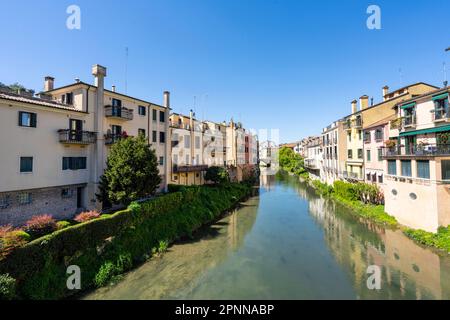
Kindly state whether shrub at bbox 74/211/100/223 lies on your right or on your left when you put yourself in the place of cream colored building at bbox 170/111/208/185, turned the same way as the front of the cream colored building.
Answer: on your right

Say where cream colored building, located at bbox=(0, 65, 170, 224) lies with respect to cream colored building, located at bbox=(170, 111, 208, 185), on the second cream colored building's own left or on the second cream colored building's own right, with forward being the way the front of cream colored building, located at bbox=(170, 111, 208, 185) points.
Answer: on the second cream colored building's own right

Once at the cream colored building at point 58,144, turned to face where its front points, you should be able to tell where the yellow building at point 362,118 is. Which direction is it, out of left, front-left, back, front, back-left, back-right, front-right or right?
front-left

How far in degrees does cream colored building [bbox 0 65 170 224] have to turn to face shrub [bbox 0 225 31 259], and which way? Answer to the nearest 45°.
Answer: approximately 45° to its right

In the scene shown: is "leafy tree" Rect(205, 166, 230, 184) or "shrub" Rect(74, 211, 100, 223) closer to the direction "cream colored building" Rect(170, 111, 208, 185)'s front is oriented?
the leafy tree

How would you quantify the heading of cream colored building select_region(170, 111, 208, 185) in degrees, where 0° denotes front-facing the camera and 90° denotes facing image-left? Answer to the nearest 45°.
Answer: approximately 315°

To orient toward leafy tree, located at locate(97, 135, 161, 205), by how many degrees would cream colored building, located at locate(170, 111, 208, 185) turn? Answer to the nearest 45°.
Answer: approximately 45° to its right

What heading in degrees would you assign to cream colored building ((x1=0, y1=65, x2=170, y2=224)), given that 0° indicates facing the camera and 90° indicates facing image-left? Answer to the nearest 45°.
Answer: approximately 315°

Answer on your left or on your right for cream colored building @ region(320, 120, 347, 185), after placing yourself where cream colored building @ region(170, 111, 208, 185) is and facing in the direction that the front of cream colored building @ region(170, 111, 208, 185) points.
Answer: on your left

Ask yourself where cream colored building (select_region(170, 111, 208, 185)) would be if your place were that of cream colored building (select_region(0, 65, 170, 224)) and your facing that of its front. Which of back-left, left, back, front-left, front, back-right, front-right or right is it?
left

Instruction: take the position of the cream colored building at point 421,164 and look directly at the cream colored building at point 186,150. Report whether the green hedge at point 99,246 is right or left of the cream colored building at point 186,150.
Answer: left
